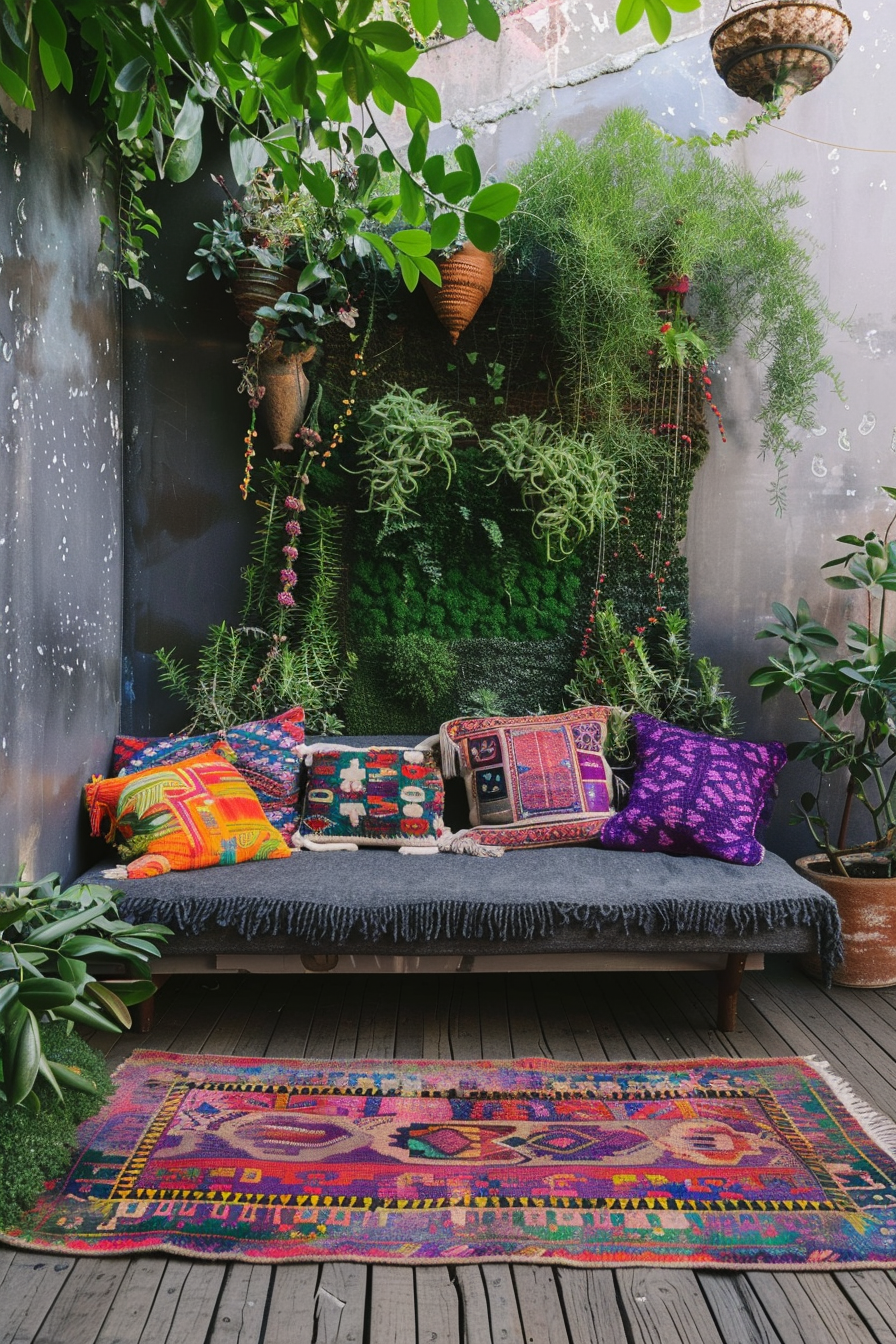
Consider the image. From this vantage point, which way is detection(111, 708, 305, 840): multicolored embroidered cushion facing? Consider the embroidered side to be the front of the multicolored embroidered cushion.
toward the camera

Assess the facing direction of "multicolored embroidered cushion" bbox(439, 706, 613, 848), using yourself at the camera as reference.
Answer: facing the viewer

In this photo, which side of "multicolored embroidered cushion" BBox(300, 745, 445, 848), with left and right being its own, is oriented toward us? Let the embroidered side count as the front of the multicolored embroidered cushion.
front

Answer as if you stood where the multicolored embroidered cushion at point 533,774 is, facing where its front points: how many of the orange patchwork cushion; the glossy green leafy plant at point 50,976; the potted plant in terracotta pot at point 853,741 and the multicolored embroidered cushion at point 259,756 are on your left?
1

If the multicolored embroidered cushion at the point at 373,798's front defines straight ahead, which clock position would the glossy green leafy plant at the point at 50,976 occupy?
The glossy green leafy plant is roughly at 1 o'clock from the multicolored embroidered cushion.

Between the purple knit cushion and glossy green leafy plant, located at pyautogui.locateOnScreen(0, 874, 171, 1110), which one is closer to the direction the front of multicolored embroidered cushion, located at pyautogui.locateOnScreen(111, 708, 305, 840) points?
the glossy green leafy plant

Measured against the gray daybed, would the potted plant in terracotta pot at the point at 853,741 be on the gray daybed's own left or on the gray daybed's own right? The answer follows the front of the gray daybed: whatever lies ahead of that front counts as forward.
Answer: on the gray daybed's own left

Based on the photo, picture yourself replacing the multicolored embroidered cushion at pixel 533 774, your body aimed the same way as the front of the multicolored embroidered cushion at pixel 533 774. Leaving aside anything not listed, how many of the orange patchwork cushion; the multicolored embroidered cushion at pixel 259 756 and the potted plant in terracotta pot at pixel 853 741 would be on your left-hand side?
1
